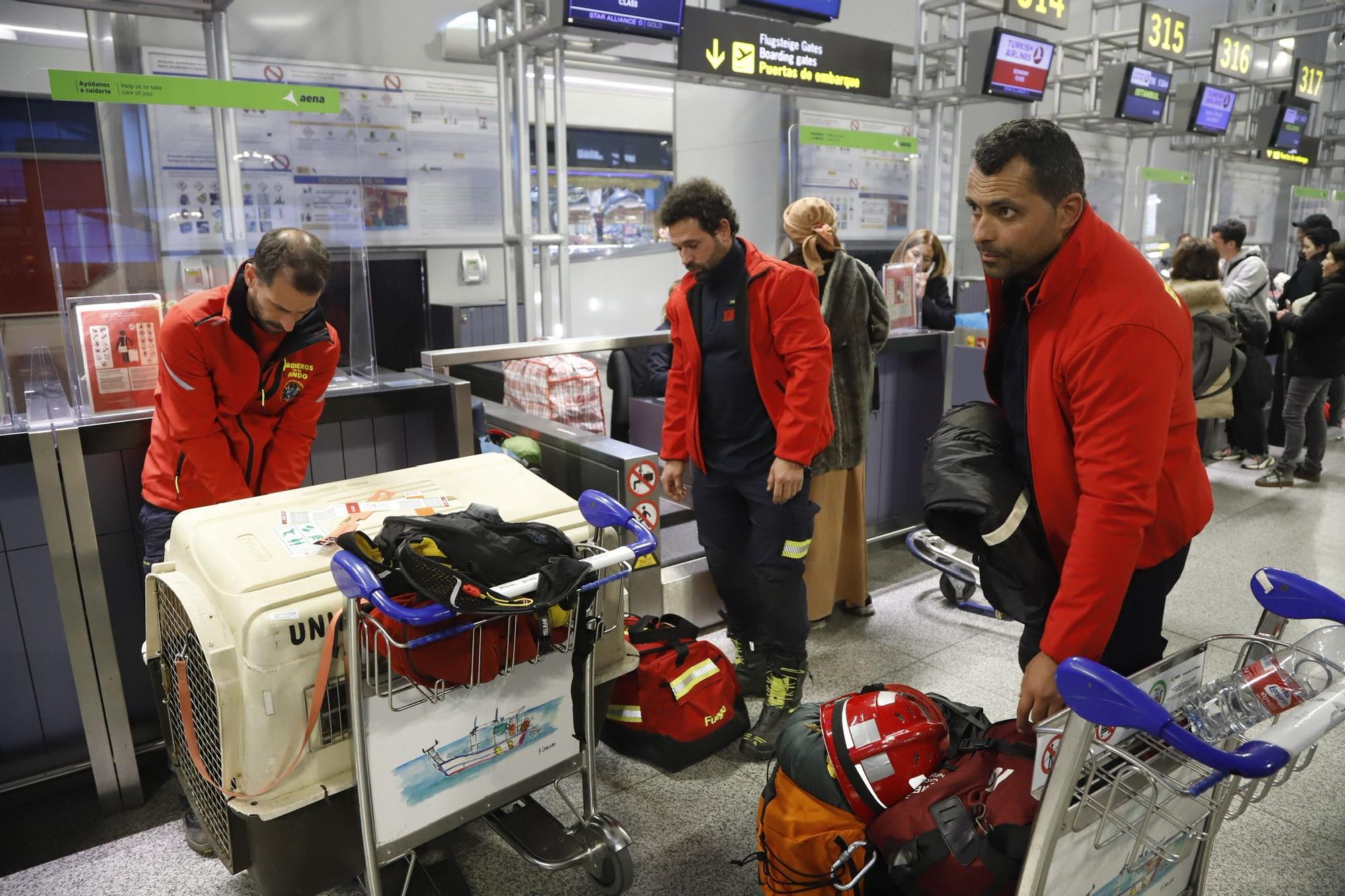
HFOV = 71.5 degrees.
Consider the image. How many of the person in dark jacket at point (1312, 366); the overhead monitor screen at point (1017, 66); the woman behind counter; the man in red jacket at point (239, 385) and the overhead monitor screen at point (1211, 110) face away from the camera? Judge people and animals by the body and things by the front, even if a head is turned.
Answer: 0

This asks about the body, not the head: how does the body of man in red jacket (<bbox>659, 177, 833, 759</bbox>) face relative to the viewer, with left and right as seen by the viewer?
facing the viewer and to the left of the viewer

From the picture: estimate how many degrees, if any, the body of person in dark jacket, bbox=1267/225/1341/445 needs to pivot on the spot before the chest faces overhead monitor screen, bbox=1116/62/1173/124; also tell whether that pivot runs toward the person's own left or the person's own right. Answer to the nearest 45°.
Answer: approximately 45° to the person's own right

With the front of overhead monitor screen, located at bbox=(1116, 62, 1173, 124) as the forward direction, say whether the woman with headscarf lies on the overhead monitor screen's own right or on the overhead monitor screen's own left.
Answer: on the overhead monitor screen's own right

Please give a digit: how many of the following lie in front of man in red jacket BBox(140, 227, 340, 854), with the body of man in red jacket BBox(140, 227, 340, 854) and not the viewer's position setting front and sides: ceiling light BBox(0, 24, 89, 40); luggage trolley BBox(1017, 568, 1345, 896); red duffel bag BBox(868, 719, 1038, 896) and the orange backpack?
3

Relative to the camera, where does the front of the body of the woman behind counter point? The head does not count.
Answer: toward the camera

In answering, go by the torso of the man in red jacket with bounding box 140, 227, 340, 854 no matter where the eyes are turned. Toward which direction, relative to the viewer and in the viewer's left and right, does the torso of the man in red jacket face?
facing the viewer and to the right of the viewer

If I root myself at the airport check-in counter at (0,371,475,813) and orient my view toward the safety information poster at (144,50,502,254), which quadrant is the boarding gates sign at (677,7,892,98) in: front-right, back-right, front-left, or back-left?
front-right

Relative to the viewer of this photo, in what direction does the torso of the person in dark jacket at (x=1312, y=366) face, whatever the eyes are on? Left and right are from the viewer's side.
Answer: facing to the left of the viewer

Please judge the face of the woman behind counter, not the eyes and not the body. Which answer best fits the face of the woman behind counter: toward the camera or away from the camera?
toward the camera

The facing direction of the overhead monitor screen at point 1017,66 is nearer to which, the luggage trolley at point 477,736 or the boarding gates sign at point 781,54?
the luggage trolley

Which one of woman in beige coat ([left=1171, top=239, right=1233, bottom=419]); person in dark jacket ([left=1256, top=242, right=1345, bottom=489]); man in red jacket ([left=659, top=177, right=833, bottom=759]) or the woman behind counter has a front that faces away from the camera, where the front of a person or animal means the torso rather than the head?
the woman in beige coat

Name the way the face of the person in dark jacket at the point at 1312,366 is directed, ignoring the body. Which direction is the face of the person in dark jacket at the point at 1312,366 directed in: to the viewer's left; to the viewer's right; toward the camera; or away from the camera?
to the viewer's left

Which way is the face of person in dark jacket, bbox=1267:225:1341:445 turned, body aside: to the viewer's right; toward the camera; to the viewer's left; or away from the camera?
to the viewer's left
